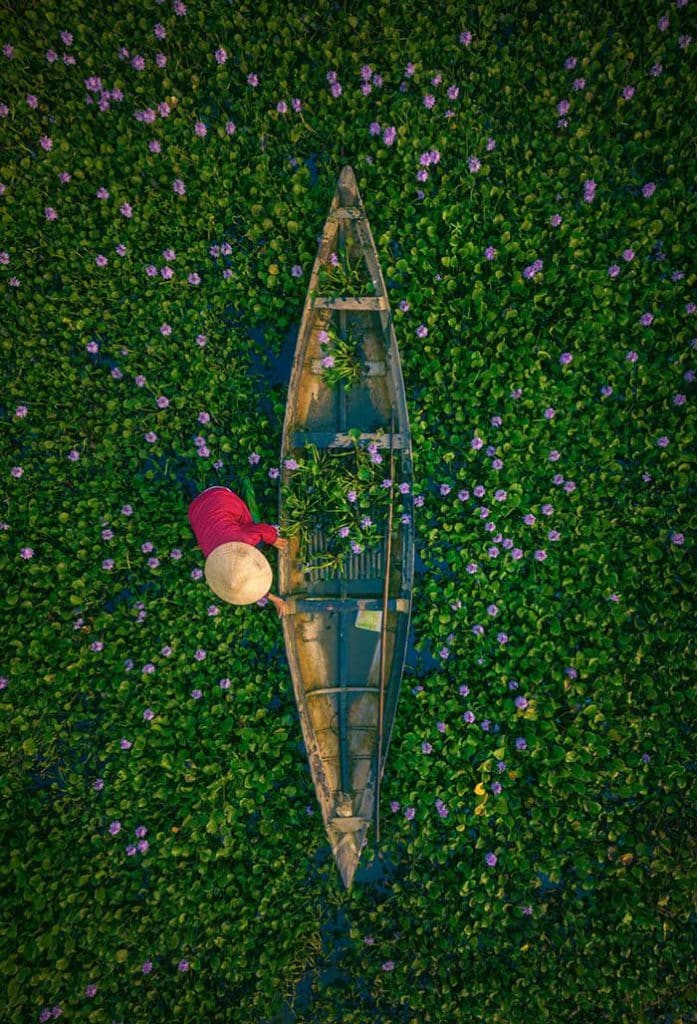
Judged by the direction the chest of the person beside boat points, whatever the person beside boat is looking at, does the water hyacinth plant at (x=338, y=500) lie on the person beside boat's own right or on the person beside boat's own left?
on the person beside boat's own left

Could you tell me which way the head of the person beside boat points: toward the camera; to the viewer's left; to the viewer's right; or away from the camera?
to the viewer's right

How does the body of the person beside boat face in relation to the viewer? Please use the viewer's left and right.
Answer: facing the viewer and to the right of the viewer
